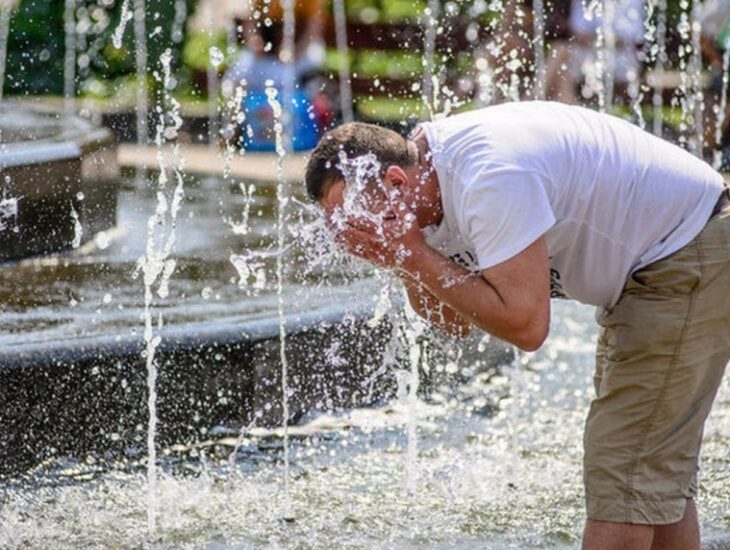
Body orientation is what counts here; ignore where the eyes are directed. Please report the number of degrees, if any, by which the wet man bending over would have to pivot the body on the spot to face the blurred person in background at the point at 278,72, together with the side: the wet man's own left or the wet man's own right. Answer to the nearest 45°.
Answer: approximately 90° to the wet man's own right

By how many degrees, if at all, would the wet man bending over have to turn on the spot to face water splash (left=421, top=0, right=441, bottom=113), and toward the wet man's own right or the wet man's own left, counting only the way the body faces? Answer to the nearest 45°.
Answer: approximately 90° to the wet man's own right

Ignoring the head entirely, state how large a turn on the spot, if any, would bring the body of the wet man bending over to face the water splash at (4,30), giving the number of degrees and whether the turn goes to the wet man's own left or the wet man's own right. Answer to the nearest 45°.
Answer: approximately 45° to the wet man's own right

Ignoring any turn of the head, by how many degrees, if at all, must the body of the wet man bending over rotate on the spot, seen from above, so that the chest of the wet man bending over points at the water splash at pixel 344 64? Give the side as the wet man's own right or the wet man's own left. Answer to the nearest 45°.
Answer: approximately 90° to the wet man's own right

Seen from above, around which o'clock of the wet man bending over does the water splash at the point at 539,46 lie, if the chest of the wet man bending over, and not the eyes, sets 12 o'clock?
The water splash is roughly at 3 o'clock from the wet man bending over.

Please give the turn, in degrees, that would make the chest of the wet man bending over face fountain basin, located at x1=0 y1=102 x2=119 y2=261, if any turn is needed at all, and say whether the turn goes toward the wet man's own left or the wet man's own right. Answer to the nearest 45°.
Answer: approximately 45° to the wet man's own right

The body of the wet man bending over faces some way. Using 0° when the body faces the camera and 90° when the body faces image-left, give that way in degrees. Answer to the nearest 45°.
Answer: approximately 90°

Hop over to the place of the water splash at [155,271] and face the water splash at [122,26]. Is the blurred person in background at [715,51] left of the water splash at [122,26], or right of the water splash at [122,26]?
right
